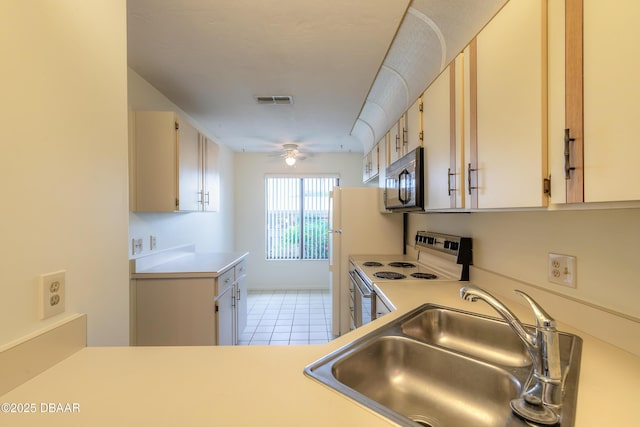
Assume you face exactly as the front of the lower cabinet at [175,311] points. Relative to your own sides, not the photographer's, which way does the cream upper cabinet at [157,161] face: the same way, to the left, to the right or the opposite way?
the same way

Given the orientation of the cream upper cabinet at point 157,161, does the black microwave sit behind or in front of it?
in front

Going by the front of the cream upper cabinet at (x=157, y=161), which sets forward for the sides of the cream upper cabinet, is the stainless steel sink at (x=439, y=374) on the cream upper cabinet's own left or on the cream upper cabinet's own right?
on the cream upper cabinet's own right

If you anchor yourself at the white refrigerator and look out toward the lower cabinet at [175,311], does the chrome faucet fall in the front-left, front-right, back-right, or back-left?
front-left

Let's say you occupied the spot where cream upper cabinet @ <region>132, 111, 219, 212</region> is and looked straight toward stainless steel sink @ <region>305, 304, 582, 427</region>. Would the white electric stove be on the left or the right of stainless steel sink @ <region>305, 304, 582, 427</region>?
left

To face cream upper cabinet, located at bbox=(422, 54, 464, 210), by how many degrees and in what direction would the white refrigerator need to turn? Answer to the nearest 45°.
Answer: approximately 90° to its left

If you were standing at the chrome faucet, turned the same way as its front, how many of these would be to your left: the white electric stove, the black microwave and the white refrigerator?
0

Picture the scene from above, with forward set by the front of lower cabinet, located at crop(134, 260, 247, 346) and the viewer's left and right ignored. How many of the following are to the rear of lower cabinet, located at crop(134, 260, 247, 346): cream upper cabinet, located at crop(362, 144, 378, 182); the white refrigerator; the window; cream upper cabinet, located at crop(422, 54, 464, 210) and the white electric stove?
0

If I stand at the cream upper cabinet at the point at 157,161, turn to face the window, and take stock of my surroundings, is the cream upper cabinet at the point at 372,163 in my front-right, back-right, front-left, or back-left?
front-right

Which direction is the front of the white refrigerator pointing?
to the viewer's left

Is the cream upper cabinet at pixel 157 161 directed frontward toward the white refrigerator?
yes

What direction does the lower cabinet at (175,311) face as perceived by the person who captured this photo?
facing to the right of the viewer

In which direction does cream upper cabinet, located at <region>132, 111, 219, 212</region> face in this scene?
to the viewer's right

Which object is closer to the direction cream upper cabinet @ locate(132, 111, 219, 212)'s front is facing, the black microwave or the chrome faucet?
the black microwave
